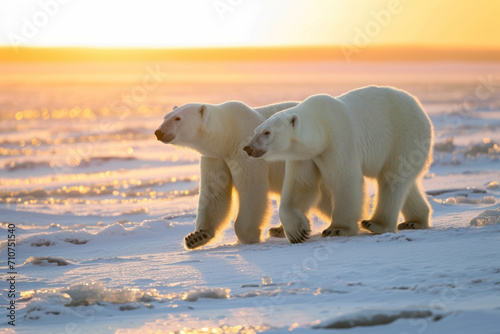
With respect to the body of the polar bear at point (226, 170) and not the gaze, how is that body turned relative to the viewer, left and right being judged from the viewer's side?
facing the viewer and to the left of the viewer

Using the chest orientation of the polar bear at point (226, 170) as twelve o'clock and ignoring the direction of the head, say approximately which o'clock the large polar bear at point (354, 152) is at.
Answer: The large polar bear is roughly at 8 o'clock from the polar bear.
